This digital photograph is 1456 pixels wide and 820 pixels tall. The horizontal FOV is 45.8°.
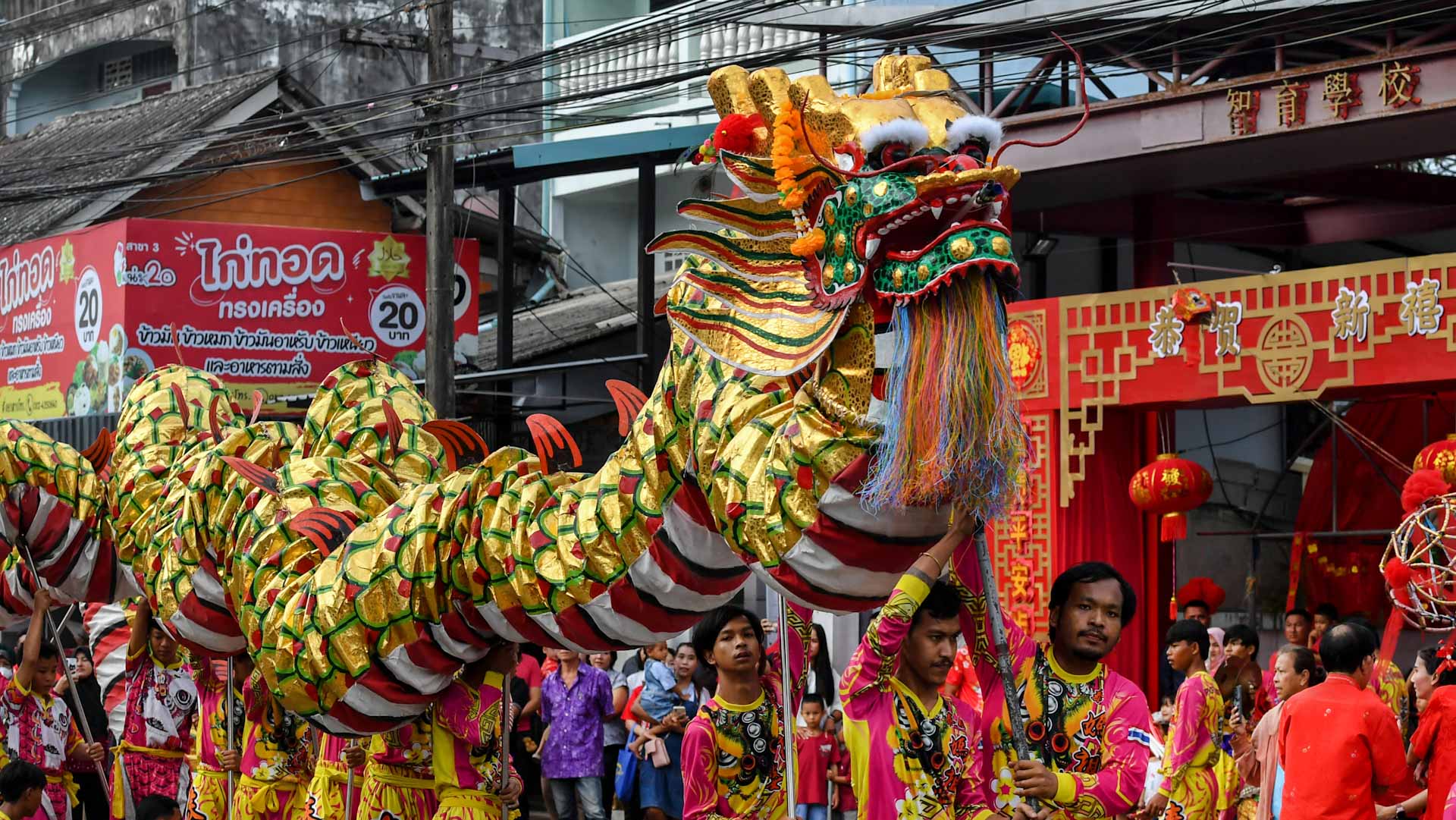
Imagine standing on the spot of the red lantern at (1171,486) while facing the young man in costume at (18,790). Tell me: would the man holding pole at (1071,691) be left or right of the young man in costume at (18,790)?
left

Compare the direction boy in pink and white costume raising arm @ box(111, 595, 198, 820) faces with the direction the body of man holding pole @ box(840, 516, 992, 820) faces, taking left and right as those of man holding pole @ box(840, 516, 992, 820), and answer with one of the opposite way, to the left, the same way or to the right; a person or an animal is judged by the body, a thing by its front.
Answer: the same way

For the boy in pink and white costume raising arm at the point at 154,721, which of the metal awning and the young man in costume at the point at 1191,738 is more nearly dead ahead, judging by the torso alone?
the young man in costume

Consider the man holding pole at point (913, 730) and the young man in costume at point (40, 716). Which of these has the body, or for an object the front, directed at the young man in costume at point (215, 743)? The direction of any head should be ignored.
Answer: the young man in costume at point (40, 716)

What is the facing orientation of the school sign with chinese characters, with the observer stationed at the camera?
facing the viewer and to the left of the viewer

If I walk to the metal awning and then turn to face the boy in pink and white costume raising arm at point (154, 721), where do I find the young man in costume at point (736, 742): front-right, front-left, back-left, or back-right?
front-left

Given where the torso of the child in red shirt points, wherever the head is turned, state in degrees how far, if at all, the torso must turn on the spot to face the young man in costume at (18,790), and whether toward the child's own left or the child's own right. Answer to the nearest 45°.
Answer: approximately 45° to the child's own right

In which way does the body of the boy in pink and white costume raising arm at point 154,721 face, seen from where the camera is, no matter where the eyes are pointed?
toward the camera

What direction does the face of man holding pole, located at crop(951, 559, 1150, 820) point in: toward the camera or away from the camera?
toward the camera

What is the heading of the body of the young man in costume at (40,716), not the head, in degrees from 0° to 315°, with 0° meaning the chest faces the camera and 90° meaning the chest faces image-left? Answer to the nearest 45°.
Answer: approximately 315°

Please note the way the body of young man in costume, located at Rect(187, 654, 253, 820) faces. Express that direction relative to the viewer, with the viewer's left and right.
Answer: facing the viewer and to the right of the viewer

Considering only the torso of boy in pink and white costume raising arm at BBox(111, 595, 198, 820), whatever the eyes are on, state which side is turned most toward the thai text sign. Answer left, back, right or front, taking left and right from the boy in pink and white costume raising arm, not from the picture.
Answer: back

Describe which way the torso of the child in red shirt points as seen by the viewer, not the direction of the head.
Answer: toward the camera

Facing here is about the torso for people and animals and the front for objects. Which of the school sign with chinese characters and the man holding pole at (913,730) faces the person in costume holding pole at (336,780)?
the school sign with chinese characters

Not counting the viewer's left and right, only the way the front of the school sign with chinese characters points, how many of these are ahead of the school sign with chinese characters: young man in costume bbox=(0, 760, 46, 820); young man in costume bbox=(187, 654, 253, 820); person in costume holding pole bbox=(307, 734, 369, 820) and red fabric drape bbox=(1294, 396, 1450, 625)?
3
